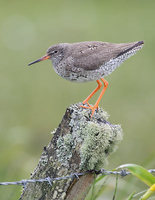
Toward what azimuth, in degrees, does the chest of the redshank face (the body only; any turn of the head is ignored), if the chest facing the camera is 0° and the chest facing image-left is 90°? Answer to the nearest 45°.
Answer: approximately 90°
